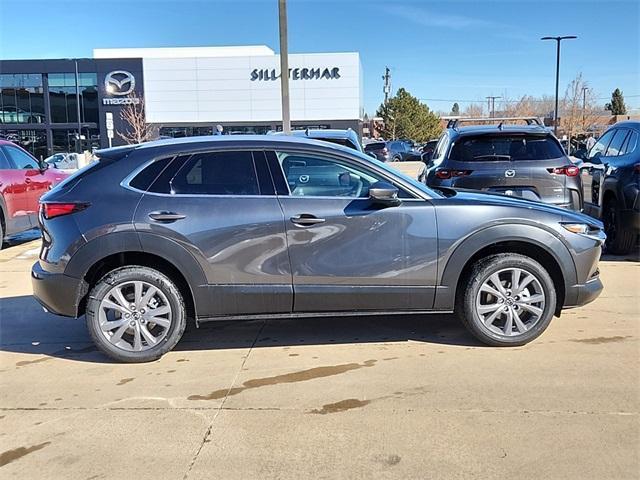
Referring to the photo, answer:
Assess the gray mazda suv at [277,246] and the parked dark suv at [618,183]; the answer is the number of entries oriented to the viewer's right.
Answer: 1

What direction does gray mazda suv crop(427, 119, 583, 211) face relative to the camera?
away from the camera

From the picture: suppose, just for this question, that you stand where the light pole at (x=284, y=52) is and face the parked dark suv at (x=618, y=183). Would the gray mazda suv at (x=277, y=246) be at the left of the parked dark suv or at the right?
right

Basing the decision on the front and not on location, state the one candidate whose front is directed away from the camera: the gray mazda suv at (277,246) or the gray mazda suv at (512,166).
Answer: the gray mazda suv at (512,166)

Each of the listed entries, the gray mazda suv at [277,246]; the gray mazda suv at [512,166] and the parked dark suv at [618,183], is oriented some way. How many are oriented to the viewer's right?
1

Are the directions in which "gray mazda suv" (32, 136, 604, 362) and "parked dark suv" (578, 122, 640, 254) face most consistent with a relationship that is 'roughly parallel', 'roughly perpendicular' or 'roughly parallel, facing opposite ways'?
roughly perpendicular

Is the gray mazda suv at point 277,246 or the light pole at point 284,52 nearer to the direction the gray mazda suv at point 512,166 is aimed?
the light pole

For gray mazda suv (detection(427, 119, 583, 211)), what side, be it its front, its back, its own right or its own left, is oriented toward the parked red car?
left

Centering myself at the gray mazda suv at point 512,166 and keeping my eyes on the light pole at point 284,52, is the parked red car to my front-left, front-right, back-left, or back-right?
front-left

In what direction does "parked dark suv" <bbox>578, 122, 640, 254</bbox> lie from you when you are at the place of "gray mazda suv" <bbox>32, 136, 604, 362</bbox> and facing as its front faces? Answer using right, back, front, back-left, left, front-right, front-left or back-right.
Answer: front-left

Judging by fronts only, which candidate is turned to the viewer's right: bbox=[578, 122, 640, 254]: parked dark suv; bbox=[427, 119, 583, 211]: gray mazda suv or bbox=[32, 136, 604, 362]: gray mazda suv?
bbox=[32, 136, 604, 362]: gray mazda suv

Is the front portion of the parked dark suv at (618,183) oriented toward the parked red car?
no

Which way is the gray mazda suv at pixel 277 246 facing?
to the viewer's right

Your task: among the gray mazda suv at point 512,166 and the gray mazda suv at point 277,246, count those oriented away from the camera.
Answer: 1

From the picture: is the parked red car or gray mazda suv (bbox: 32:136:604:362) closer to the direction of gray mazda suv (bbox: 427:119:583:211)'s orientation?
the parked red car
